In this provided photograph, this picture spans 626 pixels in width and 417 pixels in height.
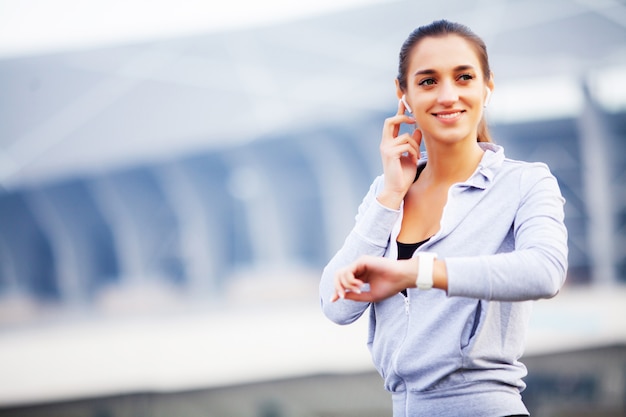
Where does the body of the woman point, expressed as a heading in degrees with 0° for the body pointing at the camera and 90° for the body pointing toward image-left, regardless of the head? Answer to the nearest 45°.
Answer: approximately 45°

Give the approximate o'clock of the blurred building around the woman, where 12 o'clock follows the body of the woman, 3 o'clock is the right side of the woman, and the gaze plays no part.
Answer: The blurred building is roughly at 4 o'clock from the woman.
